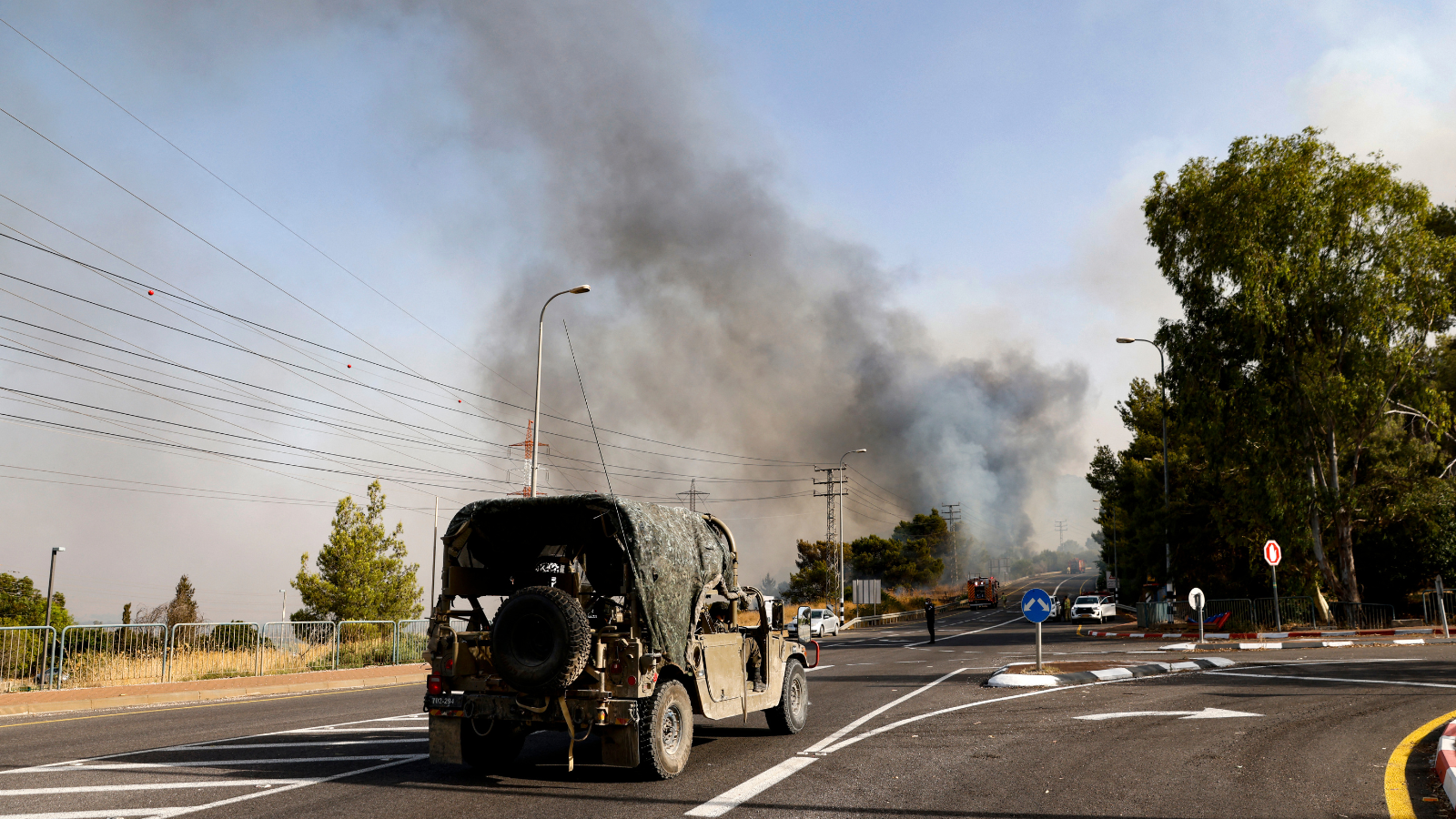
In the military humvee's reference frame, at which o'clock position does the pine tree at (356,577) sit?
The pine tree is roughly at 10 o'clock from the military humvee.

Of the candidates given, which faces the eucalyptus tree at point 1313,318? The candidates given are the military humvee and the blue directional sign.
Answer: the military humvee

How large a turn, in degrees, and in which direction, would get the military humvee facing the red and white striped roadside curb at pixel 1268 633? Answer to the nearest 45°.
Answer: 0° — it already faces it

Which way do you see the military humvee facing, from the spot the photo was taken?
facing away from the viewer and to the right of the viewer

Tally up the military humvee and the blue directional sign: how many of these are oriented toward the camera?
1

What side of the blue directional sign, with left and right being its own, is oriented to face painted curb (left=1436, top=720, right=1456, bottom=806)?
front

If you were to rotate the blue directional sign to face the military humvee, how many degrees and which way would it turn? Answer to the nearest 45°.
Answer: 0° — it already faces it

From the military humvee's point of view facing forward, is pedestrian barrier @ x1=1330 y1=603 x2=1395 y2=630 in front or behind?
in front

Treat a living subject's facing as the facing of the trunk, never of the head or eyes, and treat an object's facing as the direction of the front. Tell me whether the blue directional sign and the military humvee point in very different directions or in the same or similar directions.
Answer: very different directions

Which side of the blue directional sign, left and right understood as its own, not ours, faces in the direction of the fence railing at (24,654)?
right

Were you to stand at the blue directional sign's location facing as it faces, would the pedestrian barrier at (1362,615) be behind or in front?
behind

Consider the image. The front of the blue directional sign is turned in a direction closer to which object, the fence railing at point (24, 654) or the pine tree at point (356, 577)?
the fence railing

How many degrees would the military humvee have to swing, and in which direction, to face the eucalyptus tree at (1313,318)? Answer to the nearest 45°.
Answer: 0° — it already faces it
